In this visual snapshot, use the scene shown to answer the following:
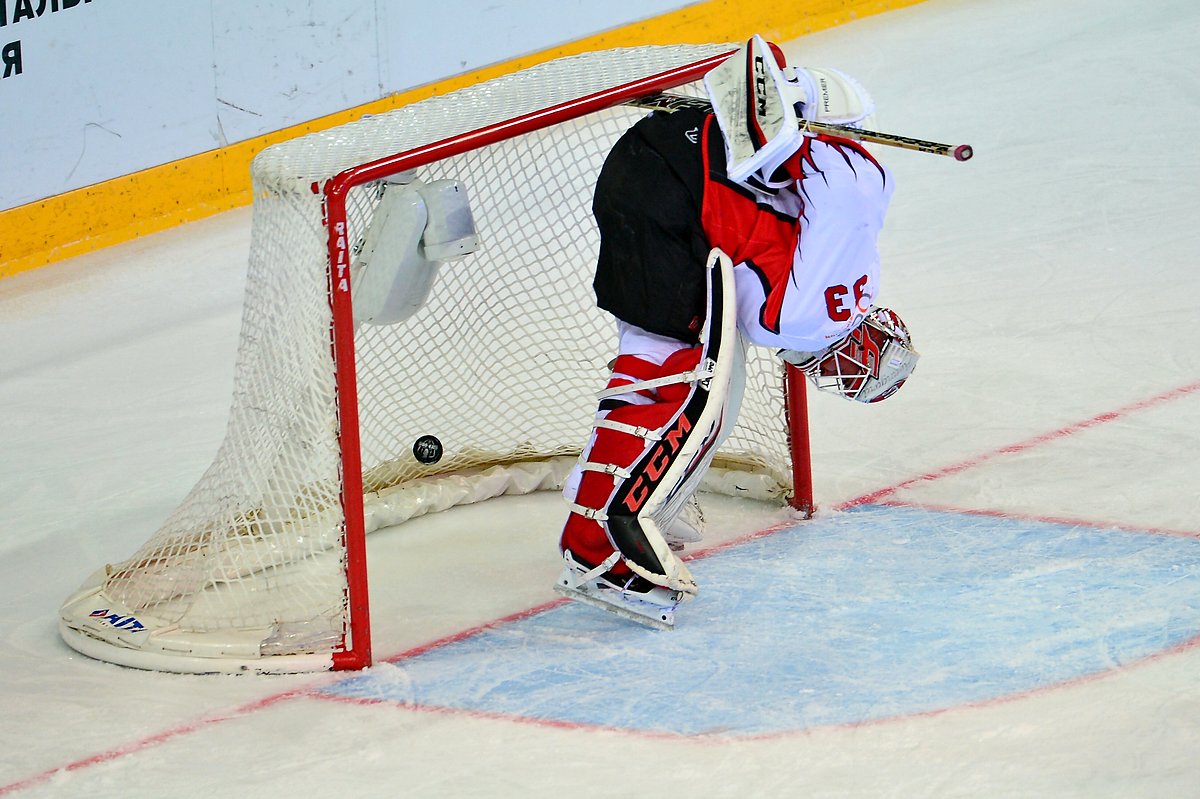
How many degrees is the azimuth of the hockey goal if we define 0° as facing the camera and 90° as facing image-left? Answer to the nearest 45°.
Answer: approximately 315°

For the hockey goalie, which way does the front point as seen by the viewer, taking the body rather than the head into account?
to the viewer's right

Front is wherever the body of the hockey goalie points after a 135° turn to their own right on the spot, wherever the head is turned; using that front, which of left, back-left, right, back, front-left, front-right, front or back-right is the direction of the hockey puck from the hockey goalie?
right
